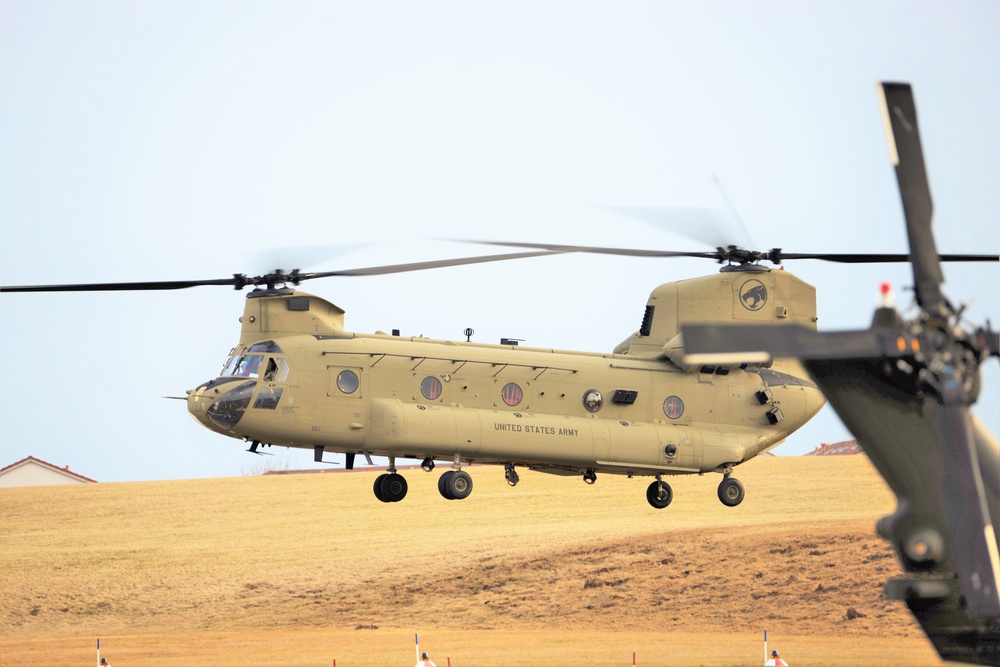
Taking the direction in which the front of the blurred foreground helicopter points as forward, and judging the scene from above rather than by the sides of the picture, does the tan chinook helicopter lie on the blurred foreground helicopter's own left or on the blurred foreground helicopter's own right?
on the blurred foreground helicopter's own left
